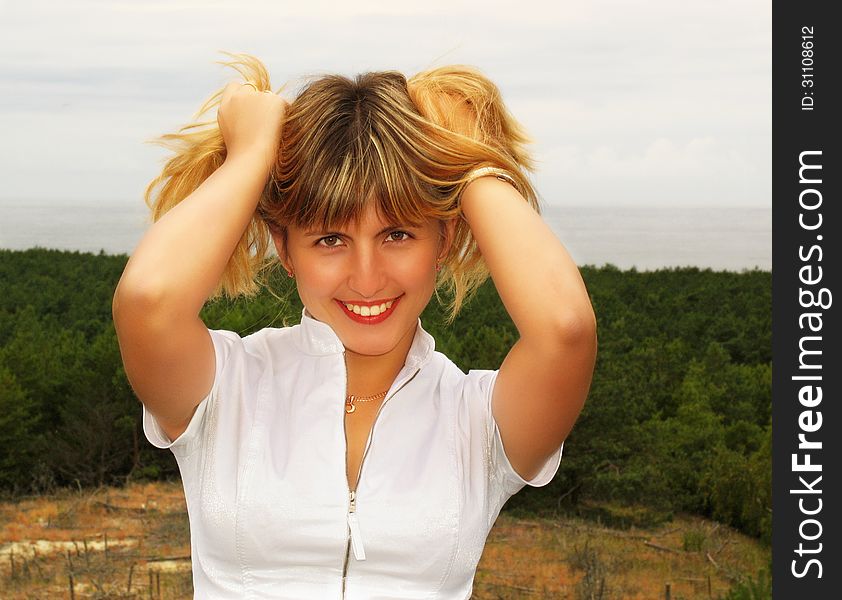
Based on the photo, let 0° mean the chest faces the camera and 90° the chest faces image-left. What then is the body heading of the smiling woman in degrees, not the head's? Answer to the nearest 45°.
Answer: approximately 0°
